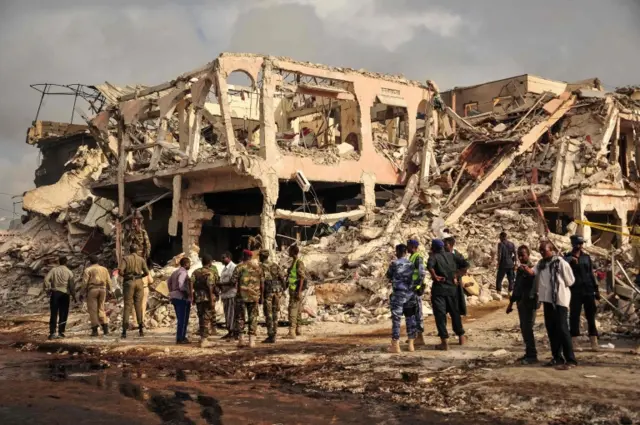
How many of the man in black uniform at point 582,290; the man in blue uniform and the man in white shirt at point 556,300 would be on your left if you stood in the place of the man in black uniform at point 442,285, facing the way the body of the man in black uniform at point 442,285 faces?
1

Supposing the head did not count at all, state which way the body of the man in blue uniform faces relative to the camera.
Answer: away from the camera

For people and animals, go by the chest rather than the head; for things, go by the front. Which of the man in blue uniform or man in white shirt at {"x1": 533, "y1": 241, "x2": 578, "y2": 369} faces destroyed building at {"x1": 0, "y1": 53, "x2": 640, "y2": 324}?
the man in blue uniform

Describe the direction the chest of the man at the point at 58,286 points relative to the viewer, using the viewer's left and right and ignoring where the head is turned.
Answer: facing away from the viewer

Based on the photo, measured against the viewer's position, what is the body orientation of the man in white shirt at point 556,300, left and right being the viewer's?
facing the viewer and to the left of the viewer

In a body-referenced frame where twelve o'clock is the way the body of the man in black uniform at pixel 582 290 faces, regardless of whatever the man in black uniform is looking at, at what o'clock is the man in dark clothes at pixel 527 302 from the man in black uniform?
The man in dark clothes is roughly at 1 o'clock from the man in black uniform.

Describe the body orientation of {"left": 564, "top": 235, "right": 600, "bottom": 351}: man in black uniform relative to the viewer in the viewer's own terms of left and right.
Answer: facing the viewer

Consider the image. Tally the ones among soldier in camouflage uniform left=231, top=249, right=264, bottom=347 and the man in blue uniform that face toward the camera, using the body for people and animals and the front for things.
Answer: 0

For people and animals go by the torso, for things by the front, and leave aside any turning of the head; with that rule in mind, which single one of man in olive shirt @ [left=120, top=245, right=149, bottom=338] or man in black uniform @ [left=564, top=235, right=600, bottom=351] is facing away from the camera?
the man in olive shirt

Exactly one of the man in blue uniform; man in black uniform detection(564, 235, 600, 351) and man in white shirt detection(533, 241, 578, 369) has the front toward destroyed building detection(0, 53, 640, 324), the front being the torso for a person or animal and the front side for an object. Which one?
the man in blue uniform

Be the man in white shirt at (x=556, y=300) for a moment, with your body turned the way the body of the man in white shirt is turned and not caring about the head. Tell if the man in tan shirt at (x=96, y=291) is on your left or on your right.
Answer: on your right

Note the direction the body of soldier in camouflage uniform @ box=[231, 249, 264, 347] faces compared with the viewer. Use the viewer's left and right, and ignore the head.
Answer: facing away from the viewer

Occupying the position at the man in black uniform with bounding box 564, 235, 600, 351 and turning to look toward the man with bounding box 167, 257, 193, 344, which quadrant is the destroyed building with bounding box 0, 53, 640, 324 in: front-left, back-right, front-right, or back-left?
front-right

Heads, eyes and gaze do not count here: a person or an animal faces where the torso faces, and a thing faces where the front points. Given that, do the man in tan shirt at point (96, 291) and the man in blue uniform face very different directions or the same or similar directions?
same or similar directions

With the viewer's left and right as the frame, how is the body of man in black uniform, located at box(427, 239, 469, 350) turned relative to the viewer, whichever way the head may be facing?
facing away from the viewer
